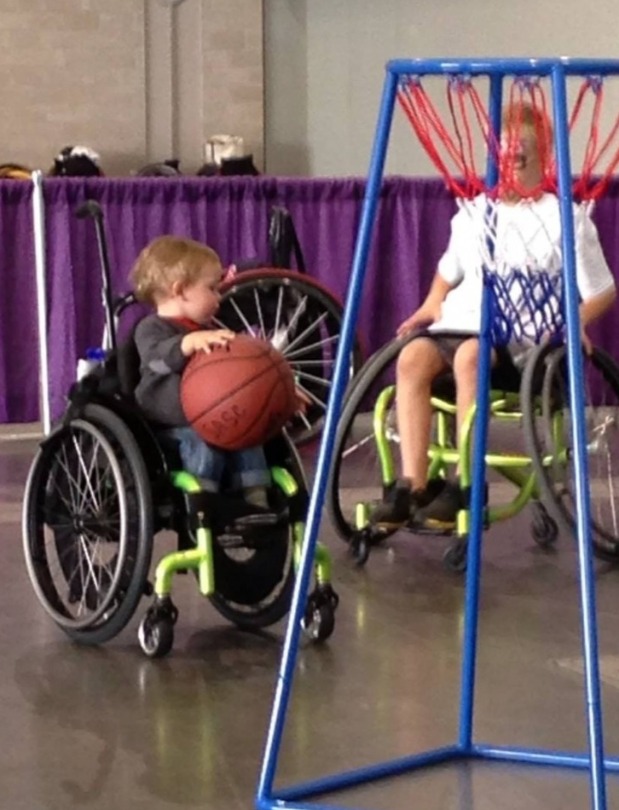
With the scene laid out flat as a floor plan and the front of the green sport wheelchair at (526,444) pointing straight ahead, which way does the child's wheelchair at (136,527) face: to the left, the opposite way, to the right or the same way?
to the left

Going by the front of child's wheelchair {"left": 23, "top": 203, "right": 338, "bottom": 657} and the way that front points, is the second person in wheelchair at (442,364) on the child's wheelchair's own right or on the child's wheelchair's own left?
on the child's wheelchair's own left

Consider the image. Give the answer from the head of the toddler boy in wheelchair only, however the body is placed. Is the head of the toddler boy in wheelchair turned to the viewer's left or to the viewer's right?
to the viewer's right

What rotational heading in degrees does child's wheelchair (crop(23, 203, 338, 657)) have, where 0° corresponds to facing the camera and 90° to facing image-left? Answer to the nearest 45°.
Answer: approximately 315°

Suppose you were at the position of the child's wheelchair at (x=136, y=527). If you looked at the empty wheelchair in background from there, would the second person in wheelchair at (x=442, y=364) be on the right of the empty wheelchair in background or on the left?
right

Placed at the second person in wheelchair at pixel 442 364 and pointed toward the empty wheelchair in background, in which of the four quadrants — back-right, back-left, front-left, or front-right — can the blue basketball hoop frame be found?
back-left

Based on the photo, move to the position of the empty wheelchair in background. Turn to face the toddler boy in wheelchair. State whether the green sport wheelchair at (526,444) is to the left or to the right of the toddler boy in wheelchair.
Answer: left

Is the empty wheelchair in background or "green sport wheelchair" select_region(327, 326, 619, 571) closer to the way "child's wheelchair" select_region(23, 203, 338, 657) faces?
the green sport wheelchair

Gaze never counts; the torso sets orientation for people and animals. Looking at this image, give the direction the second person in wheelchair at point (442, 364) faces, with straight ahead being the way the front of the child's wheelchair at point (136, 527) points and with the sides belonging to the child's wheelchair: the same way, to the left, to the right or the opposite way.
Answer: to the right

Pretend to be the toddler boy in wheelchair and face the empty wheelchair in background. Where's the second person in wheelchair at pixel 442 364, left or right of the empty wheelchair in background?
right

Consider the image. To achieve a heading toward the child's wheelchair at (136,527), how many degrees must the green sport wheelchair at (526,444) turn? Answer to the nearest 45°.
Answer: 0° — it already faces it

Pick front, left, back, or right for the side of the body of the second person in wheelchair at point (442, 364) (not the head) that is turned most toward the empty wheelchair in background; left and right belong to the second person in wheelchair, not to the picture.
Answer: right
